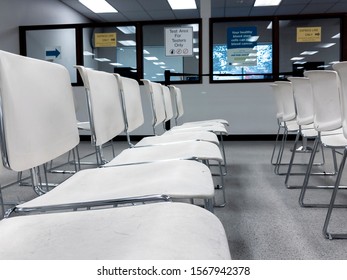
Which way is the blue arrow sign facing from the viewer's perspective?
toward the camera

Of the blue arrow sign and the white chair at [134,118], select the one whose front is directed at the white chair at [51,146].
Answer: the blue arrow sign

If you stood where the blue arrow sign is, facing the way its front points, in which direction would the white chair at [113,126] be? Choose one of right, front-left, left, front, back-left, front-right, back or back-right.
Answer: front

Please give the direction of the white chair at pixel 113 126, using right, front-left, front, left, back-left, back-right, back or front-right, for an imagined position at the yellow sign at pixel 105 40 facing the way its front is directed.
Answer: front

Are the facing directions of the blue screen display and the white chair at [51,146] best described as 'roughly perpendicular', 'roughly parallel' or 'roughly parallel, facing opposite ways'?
roughly perpendicular

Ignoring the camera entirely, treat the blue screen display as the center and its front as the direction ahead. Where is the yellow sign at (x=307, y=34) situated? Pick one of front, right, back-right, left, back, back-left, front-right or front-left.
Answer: left

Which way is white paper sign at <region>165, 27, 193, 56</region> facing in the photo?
toward the camera

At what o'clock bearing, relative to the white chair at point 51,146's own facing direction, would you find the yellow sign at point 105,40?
The yellow sign is roughly at 9 o'clock from the white chair.

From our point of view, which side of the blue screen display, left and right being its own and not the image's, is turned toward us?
front

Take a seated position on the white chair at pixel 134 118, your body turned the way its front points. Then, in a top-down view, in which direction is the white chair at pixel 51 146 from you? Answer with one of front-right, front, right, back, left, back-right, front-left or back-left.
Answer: right

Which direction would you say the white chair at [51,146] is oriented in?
to the viewer's right

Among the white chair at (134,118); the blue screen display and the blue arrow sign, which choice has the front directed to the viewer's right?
the white chair

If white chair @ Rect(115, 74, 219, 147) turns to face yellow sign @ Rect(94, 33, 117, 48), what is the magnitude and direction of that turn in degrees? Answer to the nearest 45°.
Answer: approximately 90° to its left

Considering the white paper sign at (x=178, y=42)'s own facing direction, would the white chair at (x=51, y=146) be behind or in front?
in front
